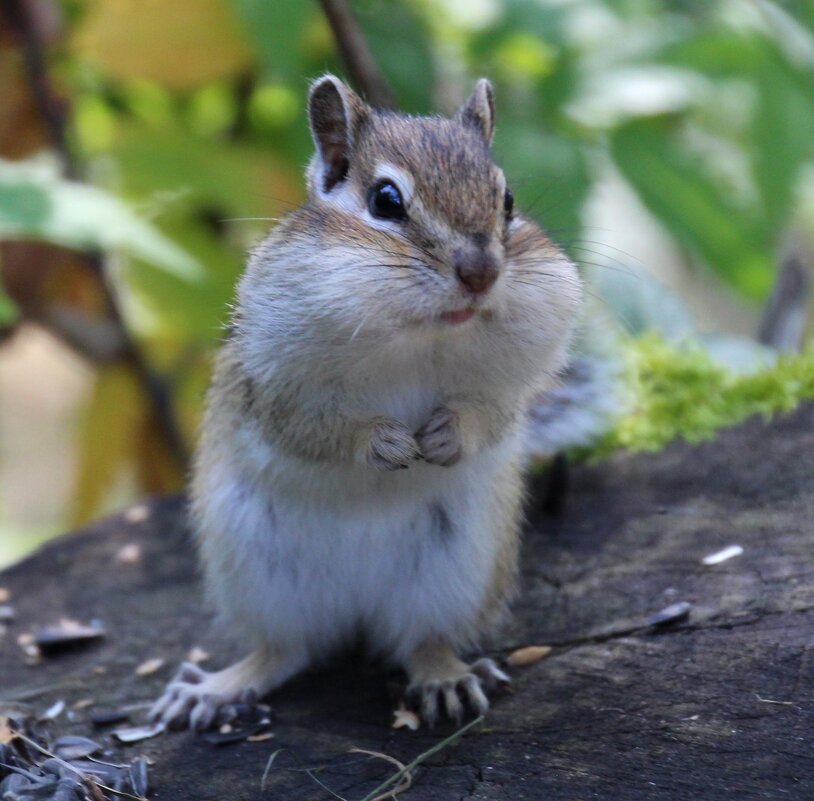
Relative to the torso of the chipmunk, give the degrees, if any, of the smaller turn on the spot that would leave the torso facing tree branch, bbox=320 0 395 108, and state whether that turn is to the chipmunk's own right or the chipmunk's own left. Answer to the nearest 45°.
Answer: approximately 180°

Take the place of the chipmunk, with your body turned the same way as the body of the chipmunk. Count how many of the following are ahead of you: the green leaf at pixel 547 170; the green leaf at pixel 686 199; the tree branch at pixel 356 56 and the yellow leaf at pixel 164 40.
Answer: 0

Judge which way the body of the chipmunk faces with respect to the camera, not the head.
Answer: toward the camera

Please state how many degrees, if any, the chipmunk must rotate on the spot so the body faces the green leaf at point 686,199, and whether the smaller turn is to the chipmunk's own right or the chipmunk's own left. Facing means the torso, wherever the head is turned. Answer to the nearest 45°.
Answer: approximately 135° to the chipmunk's own left

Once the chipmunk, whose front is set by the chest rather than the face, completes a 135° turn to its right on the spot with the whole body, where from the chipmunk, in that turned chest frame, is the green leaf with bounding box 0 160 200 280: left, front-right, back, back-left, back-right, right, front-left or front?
front

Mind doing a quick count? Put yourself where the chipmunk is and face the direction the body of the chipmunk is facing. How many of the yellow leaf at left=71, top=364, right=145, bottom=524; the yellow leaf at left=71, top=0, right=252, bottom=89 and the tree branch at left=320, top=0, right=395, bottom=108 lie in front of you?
0
